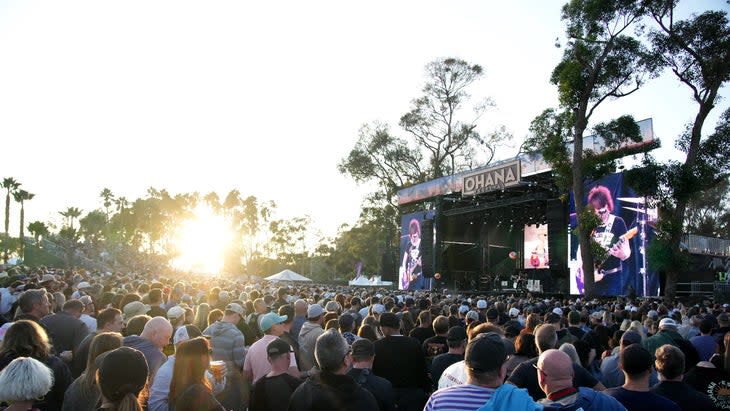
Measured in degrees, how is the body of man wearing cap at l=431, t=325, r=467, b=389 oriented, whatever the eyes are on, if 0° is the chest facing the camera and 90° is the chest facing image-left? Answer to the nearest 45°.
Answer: approximately 225°

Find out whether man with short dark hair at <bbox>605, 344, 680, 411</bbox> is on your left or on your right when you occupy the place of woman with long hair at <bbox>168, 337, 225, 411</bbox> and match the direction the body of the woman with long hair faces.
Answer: on your right

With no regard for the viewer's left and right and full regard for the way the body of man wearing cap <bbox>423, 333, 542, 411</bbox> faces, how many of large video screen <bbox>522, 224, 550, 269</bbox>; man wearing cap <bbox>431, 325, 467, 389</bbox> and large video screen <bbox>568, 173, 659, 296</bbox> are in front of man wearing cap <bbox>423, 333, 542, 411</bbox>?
3

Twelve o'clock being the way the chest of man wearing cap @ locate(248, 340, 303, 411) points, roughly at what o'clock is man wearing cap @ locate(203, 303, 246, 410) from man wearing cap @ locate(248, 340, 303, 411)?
man wearing cap @ locate(203, 303, 246, 410) is roughly at 10 o'clock from man wearing cap @ locate(248, 340, 303, 411).

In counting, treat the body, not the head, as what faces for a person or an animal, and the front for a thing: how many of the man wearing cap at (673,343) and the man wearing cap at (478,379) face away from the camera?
2

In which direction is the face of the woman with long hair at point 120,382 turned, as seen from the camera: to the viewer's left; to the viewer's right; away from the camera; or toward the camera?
away from the camera

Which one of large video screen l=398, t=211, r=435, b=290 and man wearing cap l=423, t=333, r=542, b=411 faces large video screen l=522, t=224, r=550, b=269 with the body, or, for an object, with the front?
the man wearing cap

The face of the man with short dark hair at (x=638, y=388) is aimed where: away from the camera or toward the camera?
away from the camera

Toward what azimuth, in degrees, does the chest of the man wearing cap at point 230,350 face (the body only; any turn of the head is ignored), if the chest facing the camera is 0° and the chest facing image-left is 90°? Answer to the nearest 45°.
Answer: approximately 225°

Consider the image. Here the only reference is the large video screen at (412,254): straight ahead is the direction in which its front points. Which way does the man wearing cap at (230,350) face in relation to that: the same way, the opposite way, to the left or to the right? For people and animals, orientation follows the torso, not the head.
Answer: the opposite way

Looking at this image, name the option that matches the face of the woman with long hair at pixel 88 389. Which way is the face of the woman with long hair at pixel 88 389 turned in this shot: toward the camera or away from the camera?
away from the camera

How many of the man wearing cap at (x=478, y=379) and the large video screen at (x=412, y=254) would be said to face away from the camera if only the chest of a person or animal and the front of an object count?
1

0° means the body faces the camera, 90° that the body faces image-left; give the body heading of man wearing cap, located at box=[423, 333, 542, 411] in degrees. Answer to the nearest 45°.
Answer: approximately 180°

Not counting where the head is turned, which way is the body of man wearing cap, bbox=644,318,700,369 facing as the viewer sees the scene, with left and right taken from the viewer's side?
facing away from the viewer

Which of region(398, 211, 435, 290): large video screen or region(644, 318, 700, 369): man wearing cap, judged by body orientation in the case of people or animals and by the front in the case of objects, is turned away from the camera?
the man wearing cap
